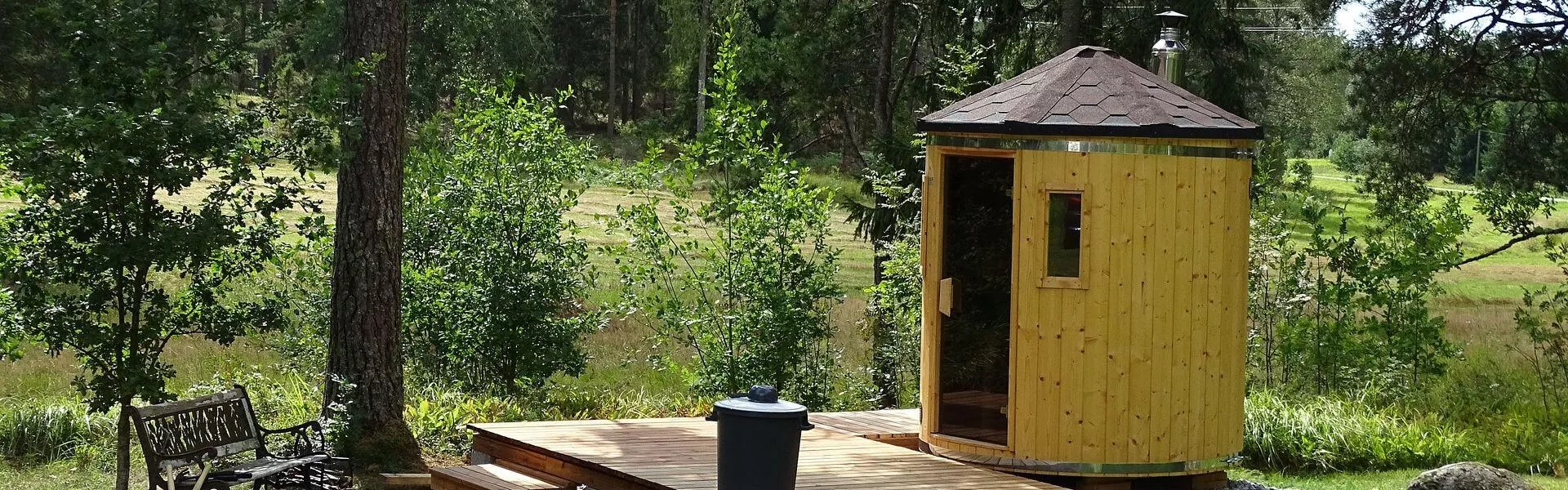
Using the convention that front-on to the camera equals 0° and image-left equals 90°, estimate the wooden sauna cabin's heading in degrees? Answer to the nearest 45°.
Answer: approximately 45°

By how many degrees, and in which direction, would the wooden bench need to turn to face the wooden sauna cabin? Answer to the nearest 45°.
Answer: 0° — it already faces it

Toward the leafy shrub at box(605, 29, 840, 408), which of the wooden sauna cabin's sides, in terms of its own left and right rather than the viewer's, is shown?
right

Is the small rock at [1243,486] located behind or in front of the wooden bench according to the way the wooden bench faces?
in front

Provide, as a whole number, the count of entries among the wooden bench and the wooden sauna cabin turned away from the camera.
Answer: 0

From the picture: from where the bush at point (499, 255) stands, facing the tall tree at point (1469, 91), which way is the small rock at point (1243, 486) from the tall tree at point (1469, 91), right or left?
right

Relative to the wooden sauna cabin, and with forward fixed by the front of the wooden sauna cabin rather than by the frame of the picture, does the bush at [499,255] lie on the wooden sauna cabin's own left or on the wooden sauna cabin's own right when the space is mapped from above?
on the wooden sauna cabin's own right

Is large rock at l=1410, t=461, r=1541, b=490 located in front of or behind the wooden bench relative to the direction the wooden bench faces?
in front
